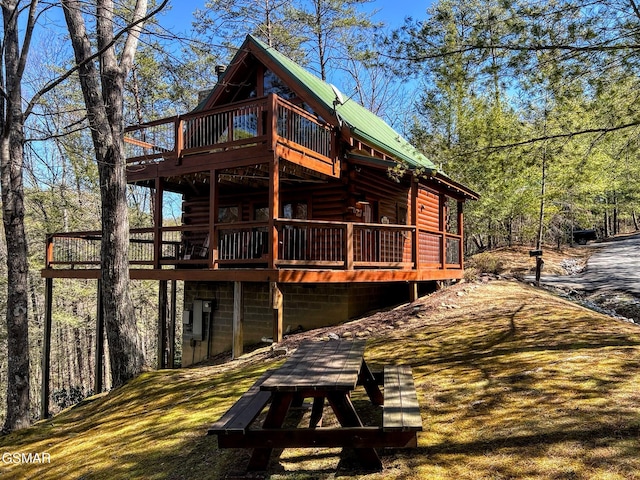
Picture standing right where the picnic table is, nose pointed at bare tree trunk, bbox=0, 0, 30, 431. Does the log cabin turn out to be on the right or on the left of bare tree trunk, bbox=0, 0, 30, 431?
right

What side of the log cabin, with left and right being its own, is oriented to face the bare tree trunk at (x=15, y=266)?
front

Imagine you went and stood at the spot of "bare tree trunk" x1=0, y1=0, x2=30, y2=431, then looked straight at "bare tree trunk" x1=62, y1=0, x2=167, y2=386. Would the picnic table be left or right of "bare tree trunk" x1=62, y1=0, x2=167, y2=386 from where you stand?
right

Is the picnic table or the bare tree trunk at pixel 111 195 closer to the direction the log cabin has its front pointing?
the bare tree trunk

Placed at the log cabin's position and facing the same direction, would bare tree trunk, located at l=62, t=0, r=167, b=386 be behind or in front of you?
in front

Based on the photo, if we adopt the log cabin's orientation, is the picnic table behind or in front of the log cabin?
in front

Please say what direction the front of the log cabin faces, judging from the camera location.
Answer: facing the viewer and to the left of the viewer
